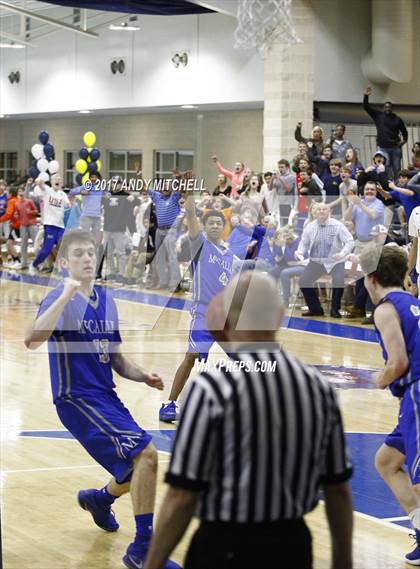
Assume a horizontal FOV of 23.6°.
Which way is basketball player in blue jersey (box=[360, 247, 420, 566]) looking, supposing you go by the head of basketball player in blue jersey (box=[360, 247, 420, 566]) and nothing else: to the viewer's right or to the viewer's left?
to the viewer's left

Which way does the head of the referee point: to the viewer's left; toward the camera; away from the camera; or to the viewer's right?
away from the camera

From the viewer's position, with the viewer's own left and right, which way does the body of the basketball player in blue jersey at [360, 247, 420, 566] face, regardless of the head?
facing away from the viewer and to the left of the viewer

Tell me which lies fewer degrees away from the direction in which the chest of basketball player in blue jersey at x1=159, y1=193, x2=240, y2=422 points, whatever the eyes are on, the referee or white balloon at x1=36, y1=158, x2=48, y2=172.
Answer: the referee

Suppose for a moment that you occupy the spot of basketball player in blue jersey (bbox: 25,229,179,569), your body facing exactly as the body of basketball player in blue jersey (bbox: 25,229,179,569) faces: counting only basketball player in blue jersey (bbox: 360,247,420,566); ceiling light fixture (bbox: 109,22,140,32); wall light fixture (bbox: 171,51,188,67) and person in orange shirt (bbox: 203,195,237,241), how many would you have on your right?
0

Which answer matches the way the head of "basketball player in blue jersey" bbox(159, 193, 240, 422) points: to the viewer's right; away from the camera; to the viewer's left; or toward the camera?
toward the camera

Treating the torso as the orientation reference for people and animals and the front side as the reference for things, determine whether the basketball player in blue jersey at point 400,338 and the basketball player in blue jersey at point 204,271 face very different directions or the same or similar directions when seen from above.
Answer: very different directions

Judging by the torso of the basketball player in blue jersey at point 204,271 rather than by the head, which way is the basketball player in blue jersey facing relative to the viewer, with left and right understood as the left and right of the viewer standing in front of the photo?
facing the viewer and to the right of the viewer

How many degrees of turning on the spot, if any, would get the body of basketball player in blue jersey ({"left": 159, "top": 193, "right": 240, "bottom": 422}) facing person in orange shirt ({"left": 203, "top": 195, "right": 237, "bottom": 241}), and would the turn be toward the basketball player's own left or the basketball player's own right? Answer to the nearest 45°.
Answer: approximately 135° to the basketball player's own left

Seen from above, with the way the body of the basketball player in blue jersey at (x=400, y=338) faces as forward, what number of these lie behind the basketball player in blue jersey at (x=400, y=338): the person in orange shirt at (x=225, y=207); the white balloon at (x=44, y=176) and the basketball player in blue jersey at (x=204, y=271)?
0

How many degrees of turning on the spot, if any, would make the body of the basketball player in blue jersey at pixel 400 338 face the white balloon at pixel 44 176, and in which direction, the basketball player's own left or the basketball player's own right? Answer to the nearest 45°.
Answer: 0° — they already face it

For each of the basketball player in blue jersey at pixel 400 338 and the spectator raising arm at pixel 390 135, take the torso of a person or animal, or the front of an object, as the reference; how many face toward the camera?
1

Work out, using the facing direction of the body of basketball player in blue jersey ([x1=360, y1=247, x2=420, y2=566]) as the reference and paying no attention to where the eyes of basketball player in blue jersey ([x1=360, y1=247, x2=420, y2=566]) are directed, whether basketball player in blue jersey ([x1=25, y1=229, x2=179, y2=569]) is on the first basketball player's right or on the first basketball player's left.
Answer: on the first basketball player's left

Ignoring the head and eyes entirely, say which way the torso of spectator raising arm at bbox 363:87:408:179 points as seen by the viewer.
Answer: toward the camera

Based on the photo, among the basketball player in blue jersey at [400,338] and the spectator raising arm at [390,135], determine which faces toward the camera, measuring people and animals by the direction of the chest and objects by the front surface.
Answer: the spectator raising arm

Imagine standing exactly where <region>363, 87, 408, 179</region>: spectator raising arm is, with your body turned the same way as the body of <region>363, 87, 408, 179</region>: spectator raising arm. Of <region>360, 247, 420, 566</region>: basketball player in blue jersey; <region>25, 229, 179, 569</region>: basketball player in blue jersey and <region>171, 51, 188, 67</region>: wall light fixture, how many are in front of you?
2

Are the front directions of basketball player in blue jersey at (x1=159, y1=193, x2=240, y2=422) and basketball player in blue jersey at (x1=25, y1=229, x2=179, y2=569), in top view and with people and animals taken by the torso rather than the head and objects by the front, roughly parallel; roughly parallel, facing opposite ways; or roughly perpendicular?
roughly parallel
